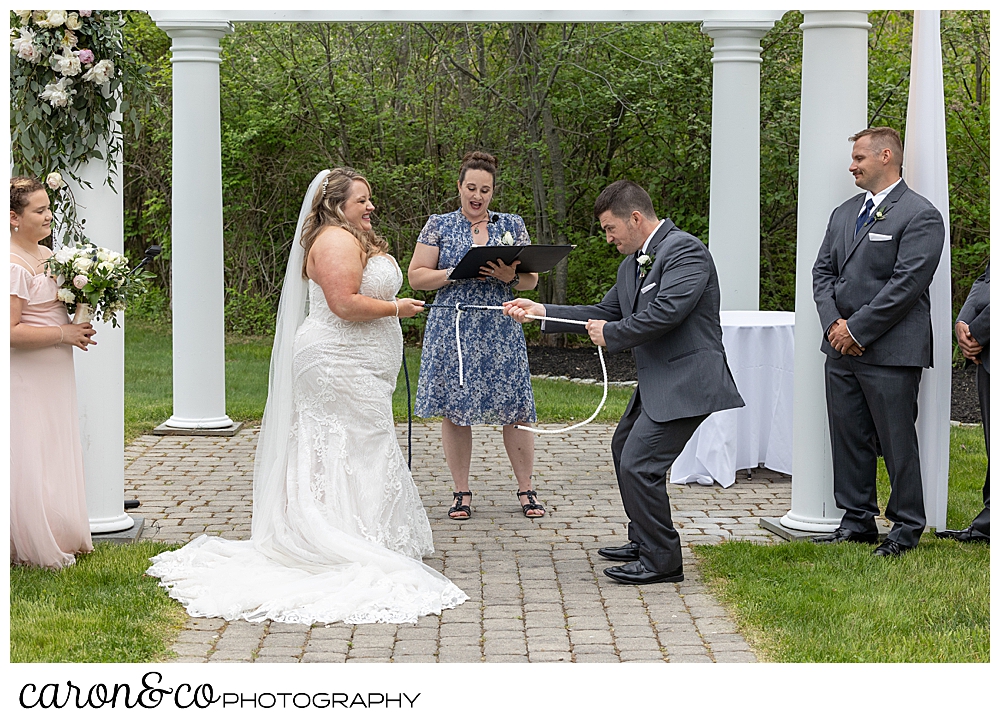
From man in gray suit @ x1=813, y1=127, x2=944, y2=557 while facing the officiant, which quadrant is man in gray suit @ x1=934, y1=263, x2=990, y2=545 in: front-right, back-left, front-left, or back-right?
back-right

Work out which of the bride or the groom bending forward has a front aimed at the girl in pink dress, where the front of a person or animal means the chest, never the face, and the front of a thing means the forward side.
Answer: the groom bending forward

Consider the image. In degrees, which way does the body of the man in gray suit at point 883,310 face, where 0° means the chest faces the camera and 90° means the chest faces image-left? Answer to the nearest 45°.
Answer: approximately 45°

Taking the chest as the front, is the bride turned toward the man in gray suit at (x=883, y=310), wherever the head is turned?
yes

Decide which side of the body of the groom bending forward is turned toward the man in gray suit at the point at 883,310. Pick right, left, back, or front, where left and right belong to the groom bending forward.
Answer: back

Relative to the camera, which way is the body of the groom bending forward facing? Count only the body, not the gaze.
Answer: to the viewer's left

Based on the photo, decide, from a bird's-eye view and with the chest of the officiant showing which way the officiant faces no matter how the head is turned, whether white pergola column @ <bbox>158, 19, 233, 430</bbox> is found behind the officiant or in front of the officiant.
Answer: behind

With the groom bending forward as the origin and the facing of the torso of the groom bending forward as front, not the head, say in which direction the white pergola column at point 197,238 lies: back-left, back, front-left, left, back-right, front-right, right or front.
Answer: front-right

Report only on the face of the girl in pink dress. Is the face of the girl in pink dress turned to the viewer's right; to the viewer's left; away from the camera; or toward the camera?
to the viewer's right

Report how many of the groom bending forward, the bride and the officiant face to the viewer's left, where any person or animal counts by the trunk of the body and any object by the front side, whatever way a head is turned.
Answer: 1

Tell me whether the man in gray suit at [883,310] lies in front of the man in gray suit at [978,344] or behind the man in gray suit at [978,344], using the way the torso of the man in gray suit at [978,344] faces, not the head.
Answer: in front
